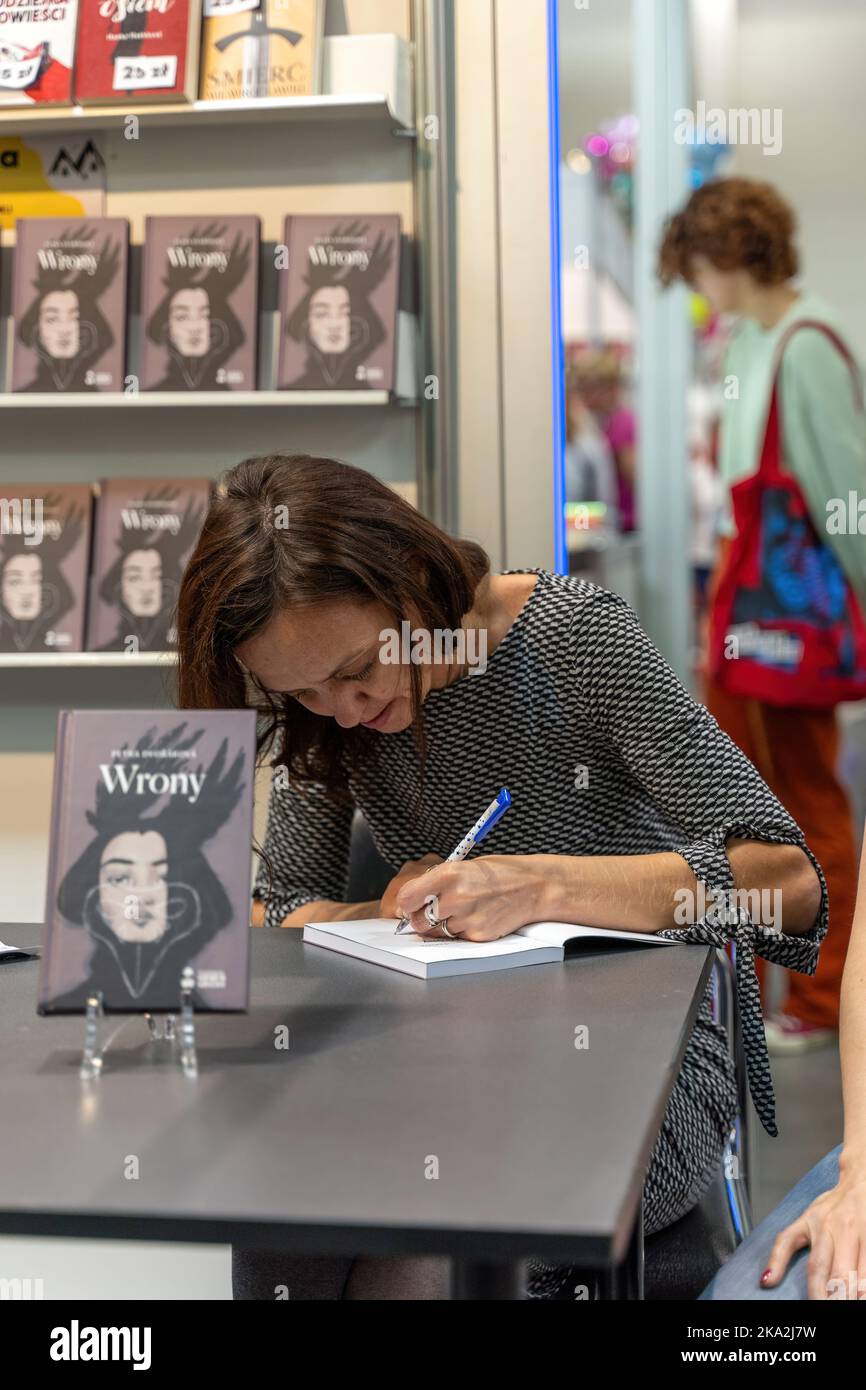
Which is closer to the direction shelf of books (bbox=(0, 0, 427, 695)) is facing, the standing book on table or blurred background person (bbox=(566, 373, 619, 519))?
the standing book on table

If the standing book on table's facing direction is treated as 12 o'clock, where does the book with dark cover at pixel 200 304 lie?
The book with dark cover is roughly at 6 o'clock from the standing book on table.

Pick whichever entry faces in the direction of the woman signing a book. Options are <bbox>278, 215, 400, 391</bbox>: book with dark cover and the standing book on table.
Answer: the book with dark cover

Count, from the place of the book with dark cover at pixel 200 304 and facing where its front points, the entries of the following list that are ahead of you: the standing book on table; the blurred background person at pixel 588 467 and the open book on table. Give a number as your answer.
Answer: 2

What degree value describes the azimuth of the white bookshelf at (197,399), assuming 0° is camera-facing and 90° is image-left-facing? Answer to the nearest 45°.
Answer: approximately 0°

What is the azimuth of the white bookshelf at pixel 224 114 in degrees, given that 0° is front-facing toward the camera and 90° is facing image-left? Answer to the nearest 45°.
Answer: approximately 0°

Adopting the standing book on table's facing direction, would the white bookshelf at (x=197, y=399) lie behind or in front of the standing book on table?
behind
